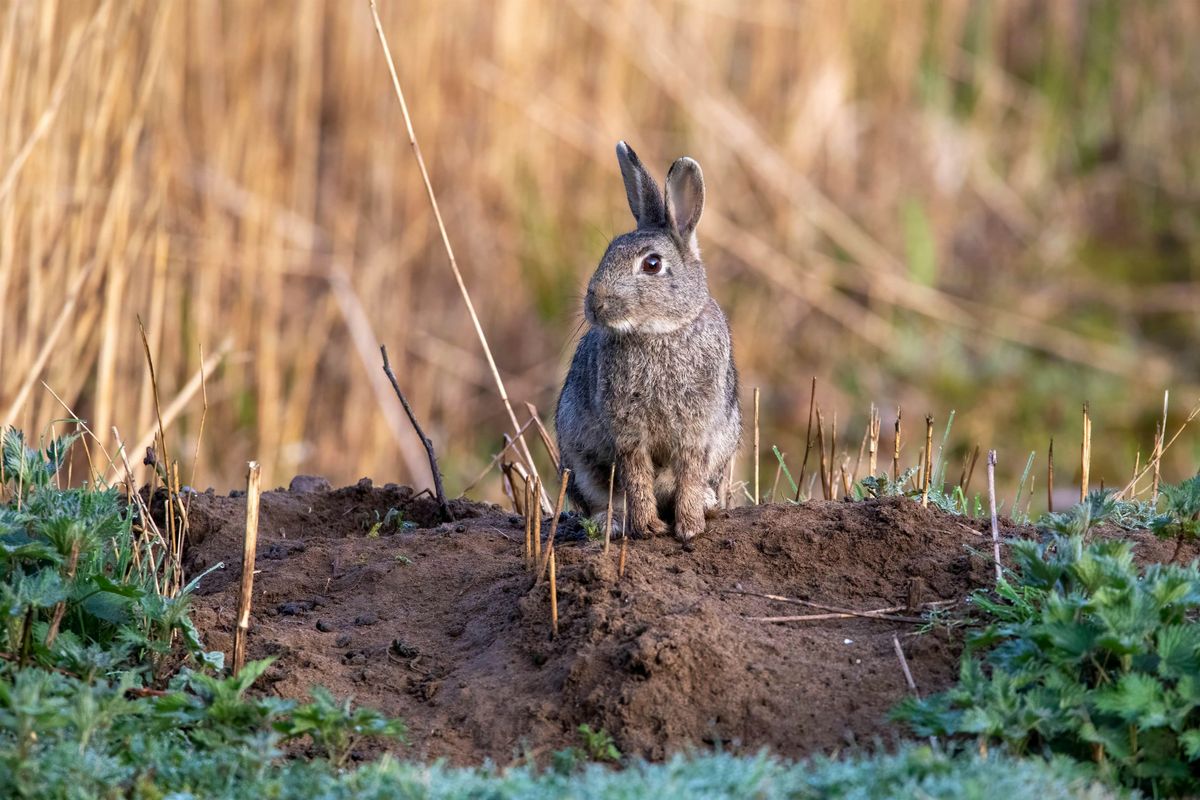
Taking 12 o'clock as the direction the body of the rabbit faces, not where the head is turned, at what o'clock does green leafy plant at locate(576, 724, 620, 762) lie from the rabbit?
The green leafy plant is roughly at 12 o'clock from the rabbit.

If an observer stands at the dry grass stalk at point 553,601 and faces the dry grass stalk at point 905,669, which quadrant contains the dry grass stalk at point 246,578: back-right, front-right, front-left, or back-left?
back-right

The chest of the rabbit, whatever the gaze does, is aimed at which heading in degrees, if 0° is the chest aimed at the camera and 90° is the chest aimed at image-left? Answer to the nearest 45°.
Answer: approximately 0°

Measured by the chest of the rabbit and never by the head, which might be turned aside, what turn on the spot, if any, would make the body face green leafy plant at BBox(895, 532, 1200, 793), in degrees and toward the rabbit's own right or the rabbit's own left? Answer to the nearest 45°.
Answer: approximately 45° to the rabbit's own left

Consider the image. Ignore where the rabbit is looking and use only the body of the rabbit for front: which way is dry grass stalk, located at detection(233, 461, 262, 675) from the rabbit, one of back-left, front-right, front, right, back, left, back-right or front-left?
front-right

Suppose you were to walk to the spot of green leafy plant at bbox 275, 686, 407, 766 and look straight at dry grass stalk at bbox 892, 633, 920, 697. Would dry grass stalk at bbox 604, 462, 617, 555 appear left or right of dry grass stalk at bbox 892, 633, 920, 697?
left

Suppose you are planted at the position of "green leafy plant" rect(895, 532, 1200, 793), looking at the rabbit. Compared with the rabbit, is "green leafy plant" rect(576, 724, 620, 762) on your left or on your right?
left

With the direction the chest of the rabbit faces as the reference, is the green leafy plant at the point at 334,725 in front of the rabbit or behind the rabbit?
in front

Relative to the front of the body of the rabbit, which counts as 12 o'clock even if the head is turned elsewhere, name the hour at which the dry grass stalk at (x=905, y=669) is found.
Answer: The dry grass stalk is roughly at 11 o'clock from the rabbit.

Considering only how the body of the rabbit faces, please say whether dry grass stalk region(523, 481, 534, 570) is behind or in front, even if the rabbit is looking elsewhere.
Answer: in front
